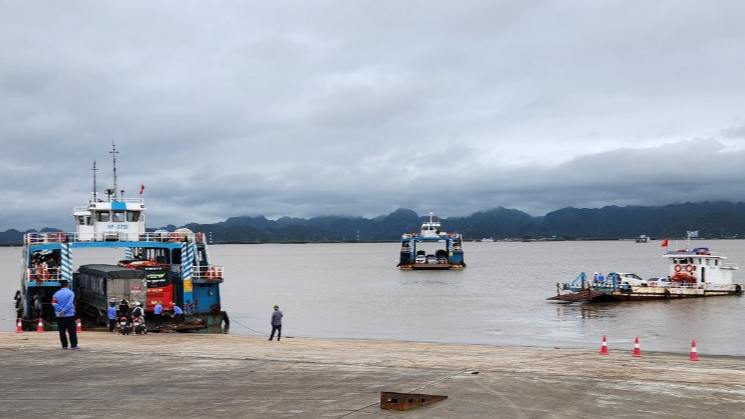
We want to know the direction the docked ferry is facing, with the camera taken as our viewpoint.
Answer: facing the viewer

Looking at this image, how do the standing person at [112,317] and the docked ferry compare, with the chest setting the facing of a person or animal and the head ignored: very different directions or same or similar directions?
very different directions

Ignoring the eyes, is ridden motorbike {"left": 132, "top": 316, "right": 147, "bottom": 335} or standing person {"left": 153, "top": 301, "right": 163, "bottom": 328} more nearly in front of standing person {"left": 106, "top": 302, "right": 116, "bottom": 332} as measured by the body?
the standing person

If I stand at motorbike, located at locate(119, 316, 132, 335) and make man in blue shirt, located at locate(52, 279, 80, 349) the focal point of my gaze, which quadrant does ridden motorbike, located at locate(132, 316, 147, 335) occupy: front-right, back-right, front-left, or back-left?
back-left

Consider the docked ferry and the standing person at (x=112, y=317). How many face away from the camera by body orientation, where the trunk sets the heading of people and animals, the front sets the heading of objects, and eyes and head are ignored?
1

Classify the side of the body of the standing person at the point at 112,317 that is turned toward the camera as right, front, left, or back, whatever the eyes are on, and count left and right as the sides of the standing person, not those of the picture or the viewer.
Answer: back
